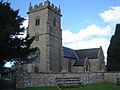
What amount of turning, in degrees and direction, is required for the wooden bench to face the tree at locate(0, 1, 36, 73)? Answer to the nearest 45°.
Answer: approximately 90° to its right

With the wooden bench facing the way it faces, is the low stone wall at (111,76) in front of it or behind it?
behind

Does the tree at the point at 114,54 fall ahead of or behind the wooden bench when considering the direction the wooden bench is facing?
behind

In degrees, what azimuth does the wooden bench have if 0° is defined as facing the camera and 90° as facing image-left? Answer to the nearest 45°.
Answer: approximately 0°
